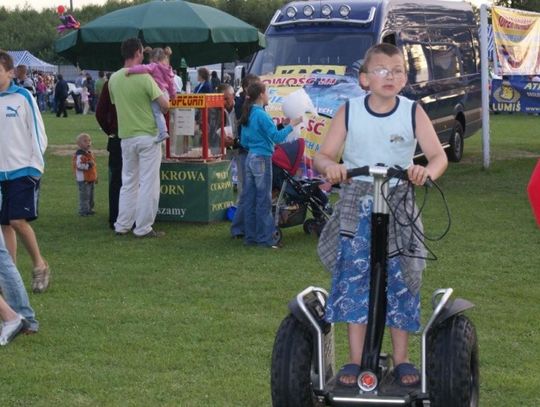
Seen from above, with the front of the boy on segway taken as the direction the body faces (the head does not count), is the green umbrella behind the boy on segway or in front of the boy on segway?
behind

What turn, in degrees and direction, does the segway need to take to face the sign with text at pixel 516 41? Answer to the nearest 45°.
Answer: approximately 180°

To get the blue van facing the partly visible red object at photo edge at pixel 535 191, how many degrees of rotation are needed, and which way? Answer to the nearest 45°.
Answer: approximately 45° to its left

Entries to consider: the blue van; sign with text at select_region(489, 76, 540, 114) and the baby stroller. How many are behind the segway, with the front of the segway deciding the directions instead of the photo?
3

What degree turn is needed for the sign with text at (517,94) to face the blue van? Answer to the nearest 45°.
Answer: approximately 45° to its right

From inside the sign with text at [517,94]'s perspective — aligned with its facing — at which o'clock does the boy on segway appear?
The boy on segway is roughly at 12 o'clock from the sign with text.

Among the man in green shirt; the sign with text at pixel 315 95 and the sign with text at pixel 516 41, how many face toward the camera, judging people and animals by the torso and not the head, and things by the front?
2

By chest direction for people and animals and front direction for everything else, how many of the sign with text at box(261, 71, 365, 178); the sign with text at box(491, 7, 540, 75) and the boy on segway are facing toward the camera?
3

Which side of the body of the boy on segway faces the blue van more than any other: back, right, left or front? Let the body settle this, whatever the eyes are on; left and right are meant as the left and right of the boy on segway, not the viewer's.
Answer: back

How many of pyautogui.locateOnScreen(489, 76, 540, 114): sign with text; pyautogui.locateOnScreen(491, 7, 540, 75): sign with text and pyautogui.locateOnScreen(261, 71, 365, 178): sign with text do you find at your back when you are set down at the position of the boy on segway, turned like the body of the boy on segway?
3

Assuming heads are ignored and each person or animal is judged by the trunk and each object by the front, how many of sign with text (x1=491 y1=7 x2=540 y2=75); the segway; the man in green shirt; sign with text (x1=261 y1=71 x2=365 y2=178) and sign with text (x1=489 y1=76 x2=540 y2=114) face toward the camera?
4
